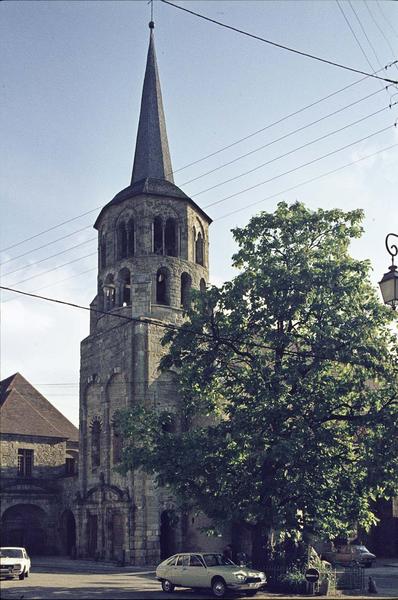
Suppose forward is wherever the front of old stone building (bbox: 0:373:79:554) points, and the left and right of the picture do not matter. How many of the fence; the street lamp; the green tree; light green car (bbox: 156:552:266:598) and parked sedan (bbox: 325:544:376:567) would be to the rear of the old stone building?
0

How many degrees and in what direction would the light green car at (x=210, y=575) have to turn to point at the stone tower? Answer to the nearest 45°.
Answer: approximately 135° to its left

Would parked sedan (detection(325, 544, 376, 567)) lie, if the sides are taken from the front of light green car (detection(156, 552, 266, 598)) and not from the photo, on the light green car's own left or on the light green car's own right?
on the light green car's own left

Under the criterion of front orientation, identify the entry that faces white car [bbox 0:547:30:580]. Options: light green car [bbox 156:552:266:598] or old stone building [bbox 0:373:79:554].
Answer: the old stone building

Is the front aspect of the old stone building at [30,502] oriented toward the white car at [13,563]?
yes

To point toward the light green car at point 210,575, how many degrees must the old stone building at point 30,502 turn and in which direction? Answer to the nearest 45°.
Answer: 0° — it already faces it

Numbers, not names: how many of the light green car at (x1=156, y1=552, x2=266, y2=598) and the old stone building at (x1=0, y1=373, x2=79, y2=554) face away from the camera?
0

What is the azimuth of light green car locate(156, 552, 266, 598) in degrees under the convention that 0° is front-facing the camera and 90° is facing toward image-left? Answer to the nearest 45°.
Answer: approximately 315°

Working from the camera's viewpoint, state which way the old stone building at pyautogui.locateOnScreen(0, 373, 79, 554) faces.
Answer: facing the viewer

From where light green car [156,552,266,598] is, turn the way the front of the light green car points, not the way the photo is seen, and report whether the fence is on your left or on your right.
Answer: on your left

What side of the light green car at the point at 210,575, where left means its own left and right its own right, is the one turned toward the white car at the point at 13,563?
back
